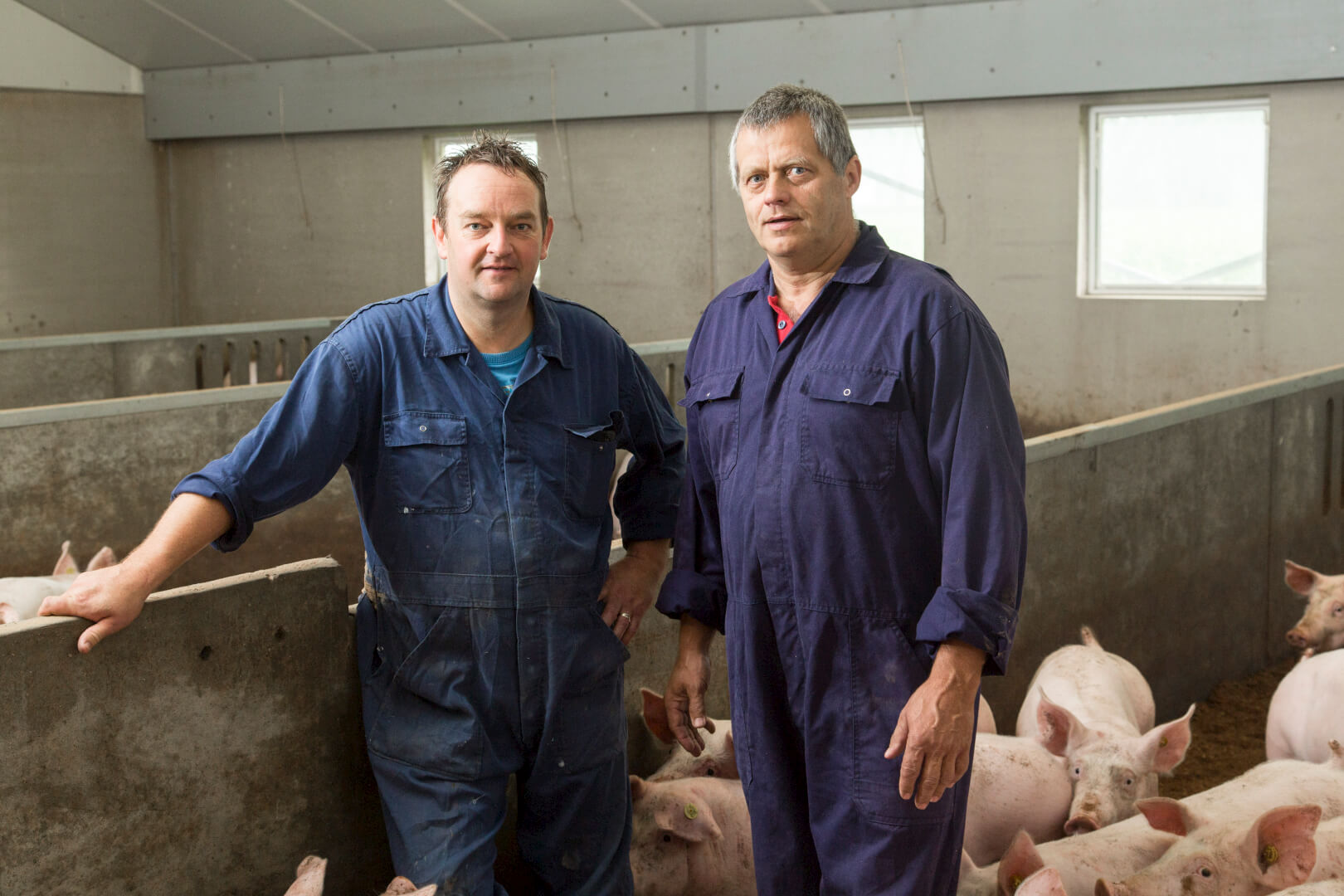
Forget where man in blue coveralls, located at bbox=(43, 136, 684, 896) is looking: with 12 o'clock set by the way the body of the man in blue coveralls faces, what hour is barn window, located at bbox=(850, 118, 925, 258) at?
The barn window is roughly at 7 o'clock from the man in blue coveralls.

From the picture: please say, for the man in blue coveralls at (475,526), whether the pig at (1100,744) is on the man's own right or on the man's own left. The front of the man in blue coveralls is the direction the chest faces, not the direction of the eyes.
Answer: on the man's own left

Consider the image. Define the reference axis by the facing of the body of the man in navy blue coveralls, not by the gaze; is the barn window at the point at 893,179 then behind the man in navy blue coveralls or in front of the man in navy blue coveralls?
behind
